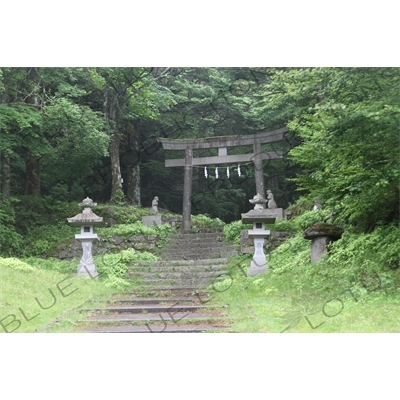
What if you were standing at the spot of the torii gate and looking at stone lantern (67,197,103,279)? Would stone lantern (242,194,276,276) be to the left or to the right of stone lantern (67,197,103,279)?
left

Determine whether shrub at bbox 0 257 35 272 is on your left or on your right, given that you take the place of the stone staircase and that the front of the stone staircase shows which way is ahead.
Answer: on your right

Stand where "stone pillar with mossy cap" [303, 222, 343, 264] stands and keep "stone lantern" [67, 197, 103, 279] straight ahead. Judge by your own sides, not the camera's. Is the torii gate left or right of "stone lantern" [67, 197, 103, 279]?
right

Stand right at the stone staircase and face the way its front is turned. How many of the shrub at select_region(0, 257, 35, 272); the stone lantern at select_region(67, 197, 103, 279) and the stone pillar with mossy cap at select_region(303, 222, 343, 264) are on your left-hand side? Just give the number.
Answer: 1

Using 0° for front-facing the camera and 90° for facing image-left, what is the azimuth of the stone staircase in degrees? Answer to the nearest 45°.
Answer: approximately 0°

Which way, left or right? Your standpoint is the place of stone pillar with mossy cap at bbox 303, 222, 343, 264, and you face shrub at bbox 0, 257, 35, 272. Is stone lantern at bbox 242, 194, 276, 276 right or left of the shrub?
left

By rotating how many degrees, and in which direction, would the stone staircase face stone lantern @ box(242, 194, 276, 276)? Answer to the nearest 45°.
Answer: approximately 135° to its left

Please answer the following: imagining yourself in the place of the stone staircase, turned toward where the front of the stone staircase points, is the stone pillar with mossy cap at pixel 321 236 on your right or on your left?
on your left

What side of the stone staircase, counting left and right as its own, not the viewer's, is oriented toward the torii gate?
back
